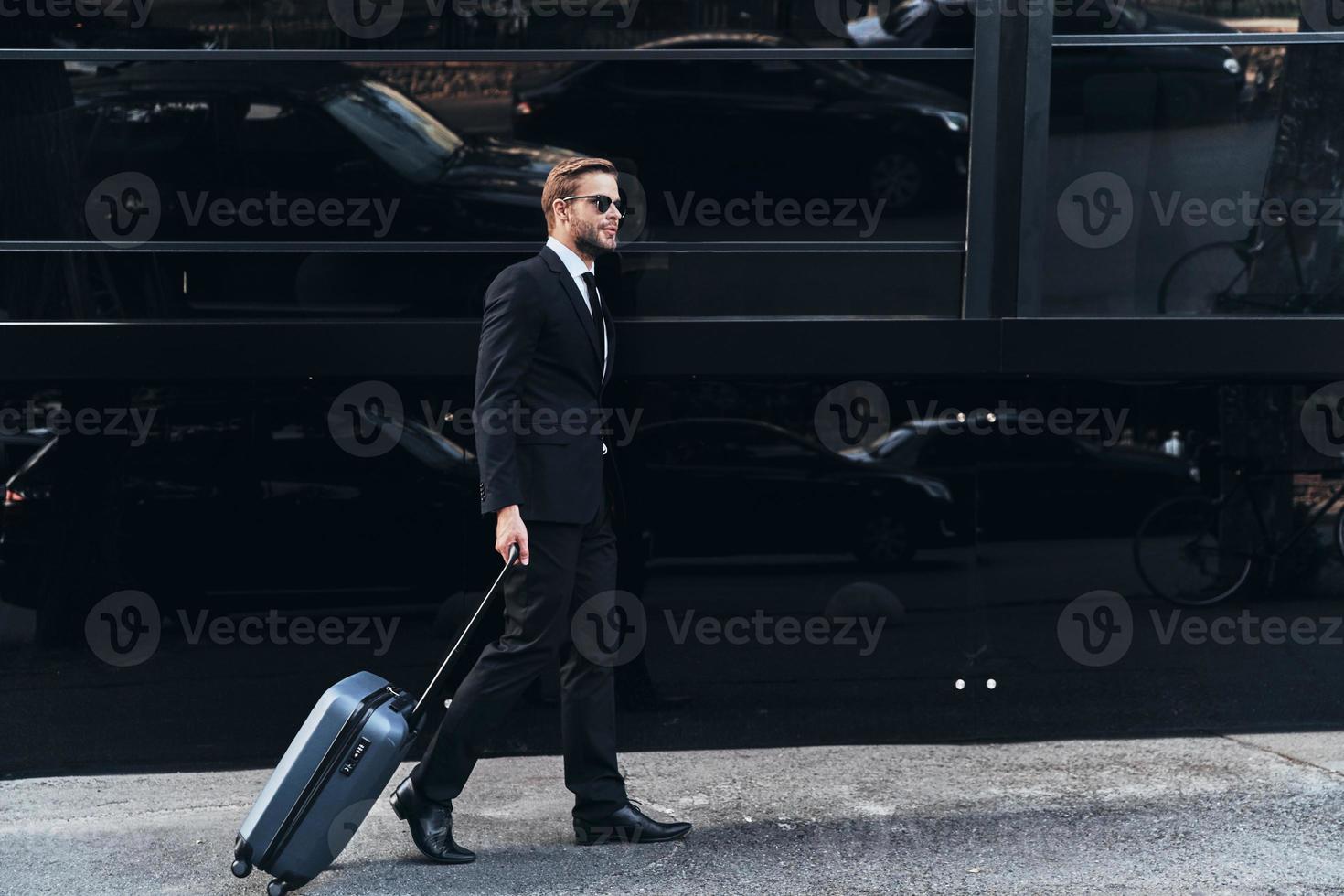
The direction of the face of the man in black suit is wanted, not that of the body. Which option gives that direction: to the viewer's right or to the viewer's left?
to the viewer's right

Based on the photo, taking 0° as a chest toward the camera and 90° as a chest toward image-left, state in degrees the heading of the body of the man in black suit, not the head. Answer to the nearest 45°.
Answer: approximately 270°
